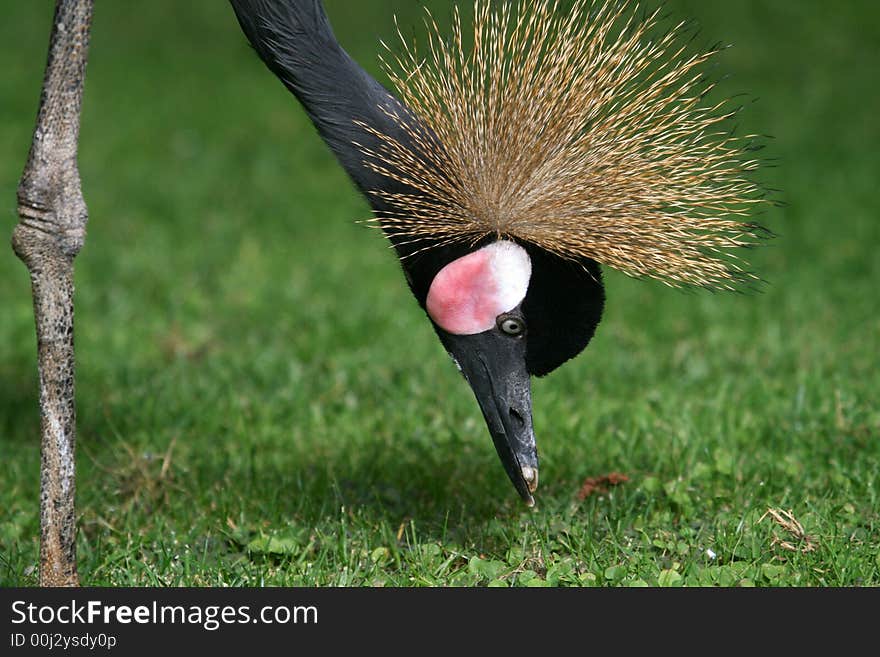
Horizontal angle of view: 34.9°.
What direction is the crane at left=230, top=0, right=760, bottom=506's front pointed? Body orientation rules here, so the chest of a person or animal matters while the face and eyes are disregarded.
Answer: to the viewer's right
